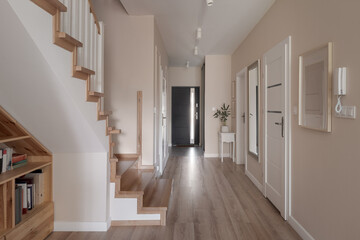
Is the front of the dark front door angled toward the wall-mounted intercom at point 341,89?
yes

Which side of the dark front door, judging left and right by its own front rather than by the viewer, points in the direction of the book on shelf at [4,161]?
front

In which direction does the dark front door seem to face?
toward the camera

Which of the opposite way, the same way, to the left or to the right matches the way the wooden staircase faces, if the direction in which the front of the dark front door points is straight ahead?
to the left

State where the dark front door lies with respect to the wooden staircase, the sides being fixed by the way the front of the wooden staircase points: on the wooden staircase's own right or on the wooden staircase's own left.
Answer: on the wooden staircase's own left

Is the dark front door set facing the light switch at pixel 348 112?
yes

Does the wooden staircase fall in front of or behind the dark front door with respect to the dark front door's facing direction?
in front

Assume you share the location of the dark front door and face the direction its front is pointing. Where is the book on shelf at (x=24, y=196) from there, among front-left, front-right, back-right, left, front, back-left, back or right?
front

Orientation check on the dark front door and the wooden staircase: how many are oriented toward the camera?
1

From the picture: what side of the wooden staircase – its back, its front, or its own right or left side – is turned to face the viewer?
right

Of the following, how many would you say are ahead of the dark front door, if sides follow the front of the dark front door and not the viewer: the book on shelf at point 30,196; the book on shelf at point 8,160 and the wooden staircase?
3
